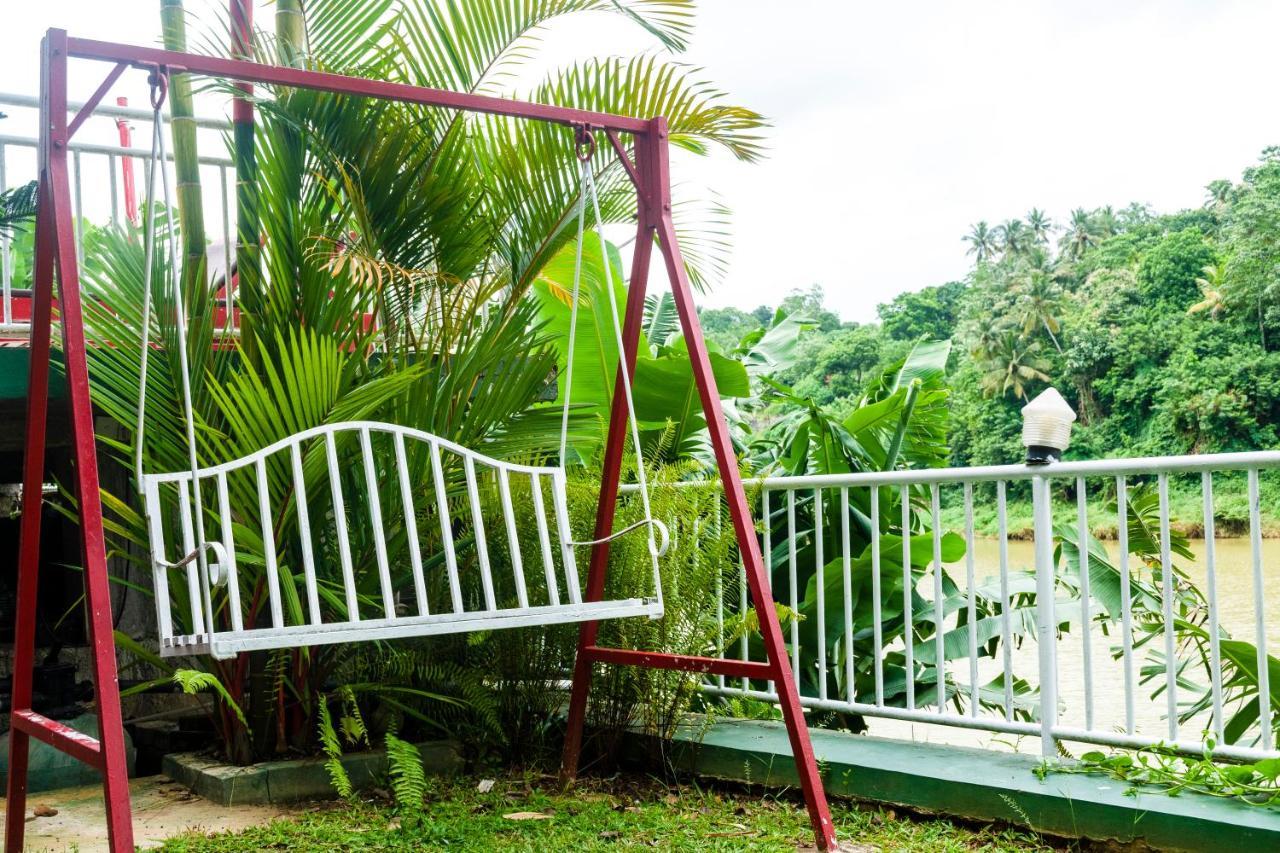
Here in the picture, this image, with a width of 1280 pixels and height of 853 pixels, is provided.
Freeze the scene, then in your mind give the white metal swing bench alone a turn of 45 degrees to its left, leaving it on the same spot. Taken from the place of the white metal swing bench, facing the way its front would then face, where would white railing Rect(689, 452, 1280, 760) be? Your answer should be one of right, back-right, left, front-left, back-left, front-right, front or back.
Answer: front

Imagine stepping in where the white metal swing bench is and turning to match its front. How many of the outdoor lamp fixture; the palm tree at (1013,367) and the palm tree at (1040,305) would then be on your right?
0

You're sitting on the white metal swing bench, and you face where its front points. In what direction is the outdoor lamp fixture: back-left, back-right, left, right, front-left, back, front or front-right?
front-left

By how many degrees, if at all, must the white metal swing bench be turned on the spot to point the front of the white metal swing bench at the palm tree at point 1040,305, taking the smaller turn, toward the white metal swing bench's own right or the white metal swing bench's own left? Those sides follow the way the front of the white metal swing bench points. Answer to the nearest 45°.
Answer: approximately 90° to the white metal swing bench's own left

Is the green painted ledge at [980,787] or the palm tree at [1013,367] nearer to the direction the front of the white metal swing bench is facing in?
the green painted ledge

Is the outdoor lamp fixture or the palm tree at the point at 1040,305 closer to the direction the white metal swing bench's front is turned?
the outdoor lamp fixture

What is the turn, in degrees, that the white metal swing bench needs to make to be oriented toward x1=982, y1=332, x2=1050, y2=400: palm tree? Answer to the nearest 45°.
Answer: approximately 90° to its left
